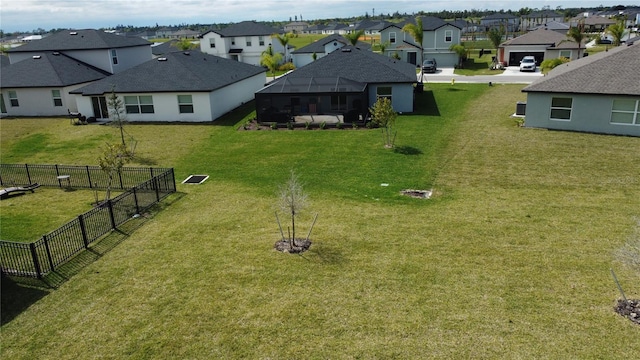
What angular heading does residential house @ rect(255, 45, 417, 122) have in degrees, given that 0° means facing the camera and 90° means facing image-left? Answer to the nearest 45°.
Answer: approximately 180°

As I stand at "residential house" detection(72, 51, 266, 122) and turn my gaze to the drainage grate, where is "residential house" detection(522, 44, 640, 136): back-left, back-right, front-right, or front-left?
front-left

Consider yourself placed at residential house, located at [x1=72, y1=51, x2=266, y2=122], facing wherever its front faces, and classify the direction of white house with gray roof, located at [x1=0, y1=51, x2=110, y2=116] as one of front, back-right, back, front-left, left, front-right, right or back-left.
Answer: front-left

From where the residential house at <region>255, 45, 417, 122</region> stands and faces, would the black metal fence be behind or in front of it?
behind

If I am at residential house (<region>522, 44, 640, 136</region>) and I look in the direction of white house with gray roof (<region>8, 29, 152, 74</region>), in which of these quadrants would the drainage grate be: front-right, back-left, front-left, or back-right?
front-left

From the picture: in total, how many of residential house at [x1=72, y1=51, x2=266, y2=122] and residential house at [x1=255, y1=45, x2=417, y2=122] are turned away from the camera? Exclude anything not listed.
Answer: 2

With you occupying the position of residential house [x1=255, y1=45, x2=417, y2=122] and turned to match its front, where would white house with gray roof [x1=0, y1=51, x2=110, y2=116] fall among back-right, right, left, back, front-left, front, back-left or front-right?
left

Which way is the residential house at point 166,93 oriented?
away from the camera

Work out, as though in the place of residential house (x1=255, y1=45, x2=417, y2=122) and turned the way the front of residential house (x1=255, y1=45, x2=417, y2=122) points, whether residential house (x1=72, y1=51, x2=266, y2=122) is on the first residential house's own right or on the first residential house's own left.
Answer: on the first residential house's own left

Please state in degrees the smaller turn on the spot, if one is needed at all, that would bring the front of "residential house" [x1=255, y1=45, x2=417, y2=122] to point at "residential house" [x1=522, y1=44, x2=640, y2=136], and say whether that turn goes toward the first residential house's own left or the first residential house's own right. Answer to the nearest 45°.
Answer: approximately 135° to the first residential house's own right

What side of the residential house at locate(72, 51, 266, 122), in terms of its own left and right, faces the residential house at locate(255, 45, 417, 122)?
right

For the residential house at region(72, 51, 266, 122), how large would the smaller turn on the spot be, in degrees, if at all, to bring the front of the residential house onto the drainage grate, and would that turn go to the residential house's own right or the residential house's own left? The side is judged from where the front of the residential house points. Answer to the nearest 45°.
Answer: approximately 180°

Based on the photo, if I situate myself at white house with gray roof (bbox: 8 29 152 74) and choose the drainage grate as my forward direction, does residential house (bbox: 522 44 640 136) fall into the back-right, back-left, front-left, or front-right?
front-left

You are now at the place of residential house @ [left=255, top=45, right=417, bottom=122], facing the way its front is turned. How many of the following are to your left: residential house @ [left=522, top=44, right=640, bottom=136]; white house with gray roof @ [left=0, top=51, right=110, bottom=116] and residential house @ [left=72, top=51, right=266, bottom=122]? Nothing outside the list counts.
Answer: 2

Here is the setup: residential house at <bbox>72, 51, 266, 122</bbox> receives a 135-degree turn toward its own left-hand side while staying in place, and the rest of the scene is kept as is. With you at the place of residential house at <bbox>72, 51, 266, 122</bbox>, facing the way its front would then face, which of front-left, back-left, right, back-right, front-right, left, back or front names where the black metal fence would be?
front-left

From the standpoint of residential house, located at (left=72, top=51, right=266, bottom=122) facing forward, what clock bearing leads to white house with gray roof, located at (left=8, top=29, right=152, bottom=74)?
The white house with gray roof is roughly at 11 o'clock from the residential house.

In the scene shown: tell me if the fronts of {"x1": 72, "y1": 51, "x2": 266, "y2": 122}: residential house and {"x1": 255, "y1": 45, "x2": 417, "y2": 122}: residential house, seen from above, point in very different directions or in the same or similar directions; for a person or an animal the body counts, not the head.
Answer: same or similar directions
